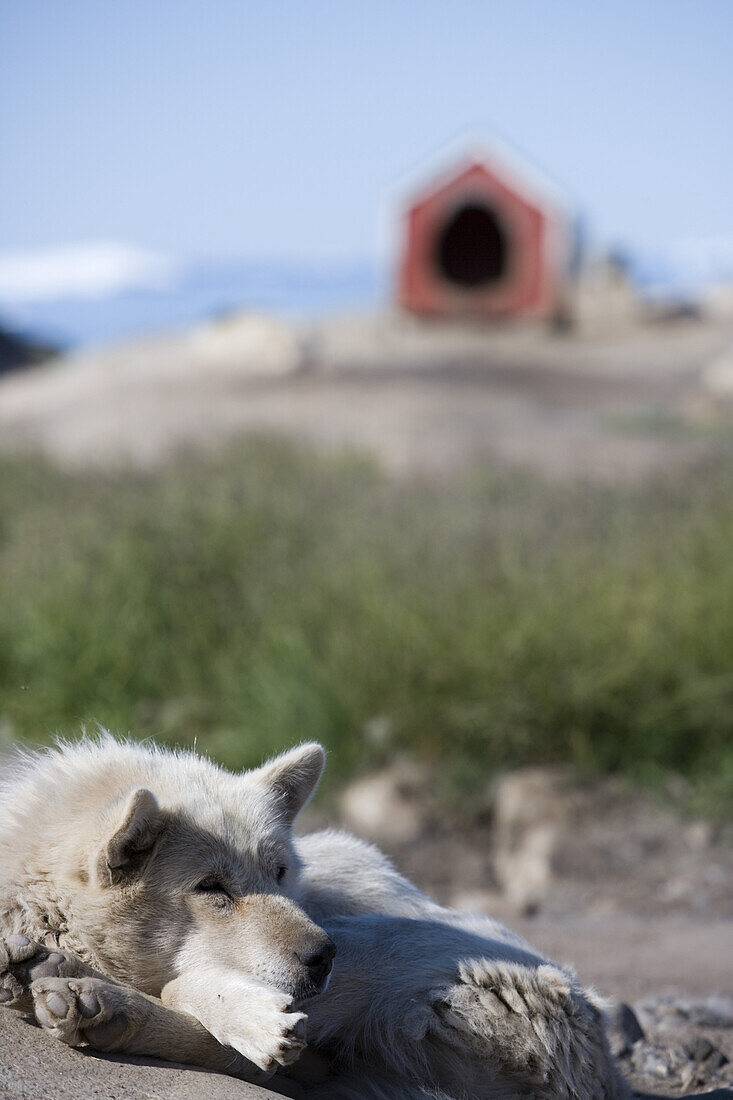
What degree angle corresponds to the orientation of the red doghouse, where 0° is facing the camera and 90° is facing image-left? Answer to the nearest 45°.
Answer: approximately 0°

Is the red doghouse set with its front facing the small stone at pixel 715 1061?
yes

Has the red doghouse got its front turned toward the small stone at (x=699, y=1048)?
yes

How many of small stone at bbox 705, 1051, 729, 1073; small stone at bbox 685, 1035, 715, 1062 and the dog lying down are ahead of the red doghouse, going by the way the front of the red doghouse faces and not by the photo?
3

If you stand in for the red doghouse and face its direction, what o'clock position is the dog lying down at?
The dog lying down is roughly at 12 o'clock from the red doghouse.

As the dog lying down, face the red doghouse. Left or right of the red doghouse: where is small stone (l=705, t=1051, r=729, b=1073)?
right
